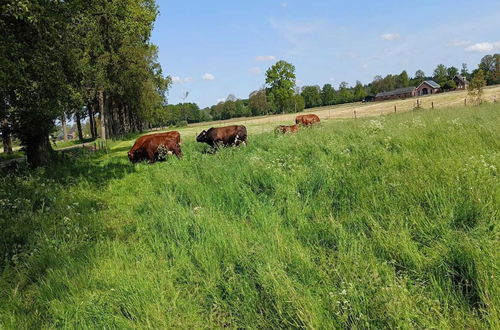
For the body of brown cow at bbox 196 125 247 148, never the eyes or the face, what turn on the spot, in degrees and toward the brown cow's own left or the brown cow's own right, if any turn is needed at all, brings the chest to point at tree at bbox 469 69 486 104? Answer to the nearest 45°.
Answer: approximately 135° to the brown cow's own right

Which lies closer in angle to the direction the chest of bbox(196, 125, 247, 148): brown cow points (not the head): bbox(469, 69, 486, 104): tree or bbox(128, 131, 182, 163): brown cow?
the brown cow

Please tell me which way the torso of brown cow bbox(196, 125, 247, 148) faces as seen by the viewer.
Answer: to the viewer's left

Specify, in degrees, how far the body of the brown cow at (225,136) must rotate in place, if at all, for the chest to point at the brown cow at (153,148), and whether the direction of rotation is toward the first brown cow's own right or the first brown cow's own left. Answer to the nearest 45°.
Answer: approximately 45° to the first brown cow's own left
